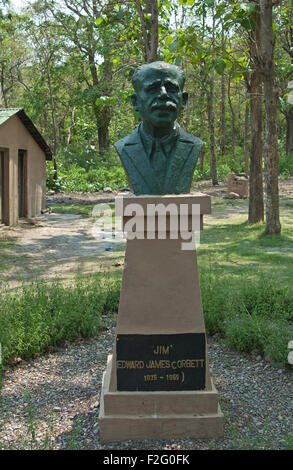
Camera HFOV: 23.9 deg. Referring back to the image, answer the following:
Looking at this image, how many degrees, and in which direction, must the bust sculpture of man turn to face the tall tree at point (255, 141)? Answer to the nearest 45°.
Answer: approximately 180°

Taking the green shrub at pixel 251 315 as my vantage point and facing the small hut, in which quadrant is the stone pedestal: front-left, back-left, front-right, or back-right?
back-left

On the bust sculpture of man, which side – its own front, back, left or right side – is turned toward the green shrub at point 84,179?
back

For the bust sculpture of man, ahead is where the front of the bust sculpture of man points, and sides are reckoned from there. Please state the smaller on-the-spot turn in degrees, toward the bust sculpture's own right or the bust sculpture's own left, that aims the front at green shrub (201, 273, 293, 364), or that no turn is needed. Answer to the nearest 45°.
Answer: approximately 135° to the bust sculpture's own left

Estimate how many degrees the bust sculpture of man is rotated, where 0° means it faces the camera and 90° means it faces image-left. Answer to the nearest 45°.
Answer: approximately 0°

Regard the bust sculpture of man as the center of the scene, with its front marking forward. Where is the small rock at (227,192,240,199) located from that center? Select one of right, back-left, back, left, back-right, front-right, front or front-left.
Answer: back

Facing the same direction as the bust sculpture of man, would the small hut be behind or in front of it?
behind

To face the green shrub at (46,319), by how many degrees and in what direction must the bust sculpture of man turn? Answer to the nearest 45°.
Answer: approximately 135° to its right
